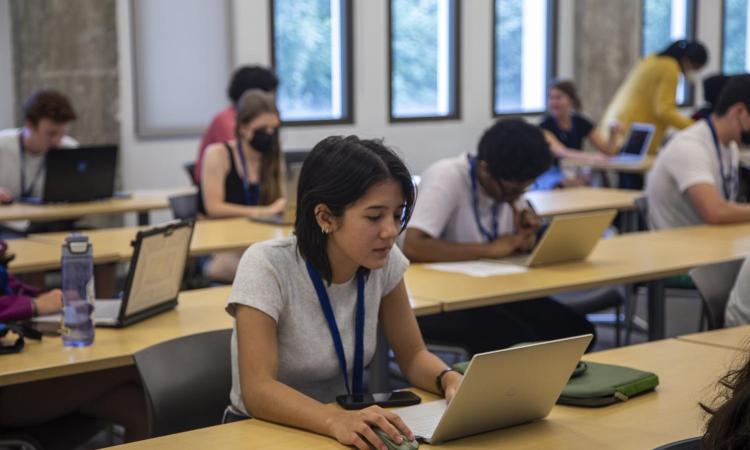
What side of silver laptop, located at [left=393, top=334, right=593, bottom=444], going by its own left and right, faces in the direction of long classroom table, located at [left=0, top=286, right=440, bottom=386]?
front

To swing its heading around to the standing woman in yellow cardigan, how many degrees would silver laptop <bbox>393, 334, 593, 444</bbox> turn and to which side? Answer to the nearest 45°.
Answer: approximately 45° to its right

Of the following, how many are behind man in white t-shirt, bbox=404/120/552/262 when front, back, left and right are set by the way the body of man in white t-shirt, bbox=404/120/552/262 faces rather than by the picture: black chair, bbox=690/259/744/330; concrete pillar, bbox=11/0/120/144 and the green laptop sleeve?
1

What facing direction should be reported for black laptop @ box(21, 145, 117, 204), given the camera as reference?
facing away from the viewer and to the left of the viewer

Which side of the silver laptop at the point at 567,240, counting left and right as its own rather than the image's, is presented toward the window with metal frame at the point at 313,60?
front

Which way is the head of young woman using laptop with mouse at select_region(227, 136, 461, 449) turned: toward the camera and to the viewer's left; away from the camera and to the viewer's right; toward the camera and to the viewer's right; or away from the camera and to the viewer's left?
toward the camera and to the viewer's right

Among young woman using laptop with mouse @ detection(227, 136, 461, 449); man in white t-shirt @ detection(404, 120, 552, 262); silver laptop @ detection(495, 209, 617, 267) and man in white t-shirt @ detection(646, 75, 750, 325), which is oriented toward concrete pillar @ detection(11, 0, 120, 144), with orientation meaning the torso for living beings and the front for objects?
the silver laptop

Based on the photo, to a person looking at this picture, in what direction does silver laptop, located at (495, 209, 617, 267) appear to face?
facing away from the viewer and to the left of the viewer

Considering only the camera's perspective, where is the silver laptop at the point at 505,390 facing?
facing away from the viewer and to the left of the viewer

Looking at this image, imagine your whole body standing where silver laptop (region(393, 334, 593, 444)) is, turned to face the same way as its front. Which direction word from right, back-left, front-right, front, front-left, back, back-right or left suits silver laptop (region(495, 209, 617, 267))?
front-right

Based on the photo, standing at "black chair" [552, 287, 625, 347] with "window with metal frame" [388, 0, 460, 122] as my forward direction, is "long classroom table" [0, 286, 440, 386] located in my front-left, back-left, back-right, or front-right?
back-left
